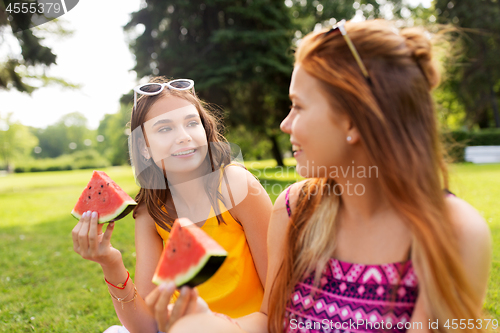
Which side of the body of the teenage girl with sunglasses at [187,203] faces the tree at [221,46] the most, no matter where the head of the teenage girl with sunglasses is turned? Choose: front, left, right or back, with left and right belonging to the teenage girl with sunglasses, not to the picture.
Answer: back

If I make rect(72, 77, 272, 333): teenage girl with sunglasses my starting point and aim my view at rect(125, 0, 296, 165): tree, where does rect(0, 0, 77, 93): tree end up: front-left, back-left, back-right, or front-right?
front-left

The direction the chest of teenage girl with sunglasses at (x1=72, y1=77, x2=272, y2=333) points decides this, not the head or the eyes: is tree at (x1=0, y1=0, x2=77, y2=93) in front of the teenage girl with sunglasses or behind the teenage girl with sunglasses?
behind

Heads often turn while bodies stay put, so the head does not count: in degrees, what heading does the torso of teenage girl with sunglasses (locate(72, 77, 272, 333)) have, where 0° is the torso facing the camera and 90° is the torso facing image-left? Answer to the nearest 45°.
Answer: approximately 0°

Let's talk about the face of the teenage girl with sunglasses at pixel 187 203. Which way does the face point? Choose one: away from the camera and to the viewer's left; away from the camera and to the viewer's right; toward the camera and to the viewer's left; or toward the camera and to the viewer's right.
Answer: toward the camera and to the viewer's right

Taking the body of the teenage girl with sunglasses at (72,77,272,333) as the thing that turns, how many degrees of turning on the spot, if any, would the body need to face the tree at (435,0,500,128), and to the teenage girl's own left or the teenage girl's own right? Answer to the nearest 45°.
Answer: approximately 135° to the teenage girl's own left
